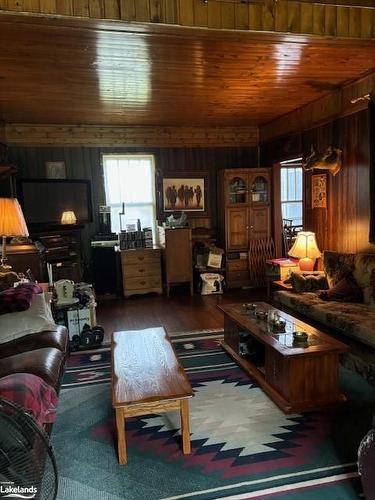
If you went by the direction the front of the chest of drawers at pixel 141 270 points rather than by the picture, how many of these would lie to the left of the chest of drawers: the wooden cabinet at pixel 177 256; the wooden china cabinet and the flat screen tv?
2

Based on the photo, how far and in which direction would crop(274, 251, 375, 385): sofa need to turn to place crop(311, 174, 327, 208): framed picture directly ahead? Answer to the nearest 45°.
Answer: approximately 135° to its right

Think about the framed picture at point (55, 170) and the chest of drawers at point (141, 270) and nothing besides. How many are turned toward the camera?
2

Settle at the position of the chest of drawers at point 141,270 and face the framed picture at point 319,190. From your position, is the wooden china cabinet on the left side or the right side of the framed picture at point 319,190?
left

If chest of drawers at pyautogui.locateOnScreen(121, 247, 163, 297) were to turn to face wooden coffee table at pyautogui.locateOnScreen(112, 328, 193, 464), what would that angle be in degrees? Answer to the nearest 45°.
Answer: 0° — it already faces it

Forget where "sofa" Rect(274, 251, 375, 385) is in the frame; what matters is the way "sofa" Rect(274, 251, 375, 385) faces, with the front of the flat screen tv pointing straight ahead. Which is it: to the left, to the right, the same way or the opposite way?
to the right

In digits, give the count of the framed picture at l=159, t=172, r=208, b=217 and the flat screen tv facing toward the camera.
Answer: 2

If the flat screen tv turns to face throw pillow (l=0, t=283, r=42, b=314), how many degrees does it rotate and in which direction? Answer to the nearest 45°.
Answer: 0° — it already faces it
